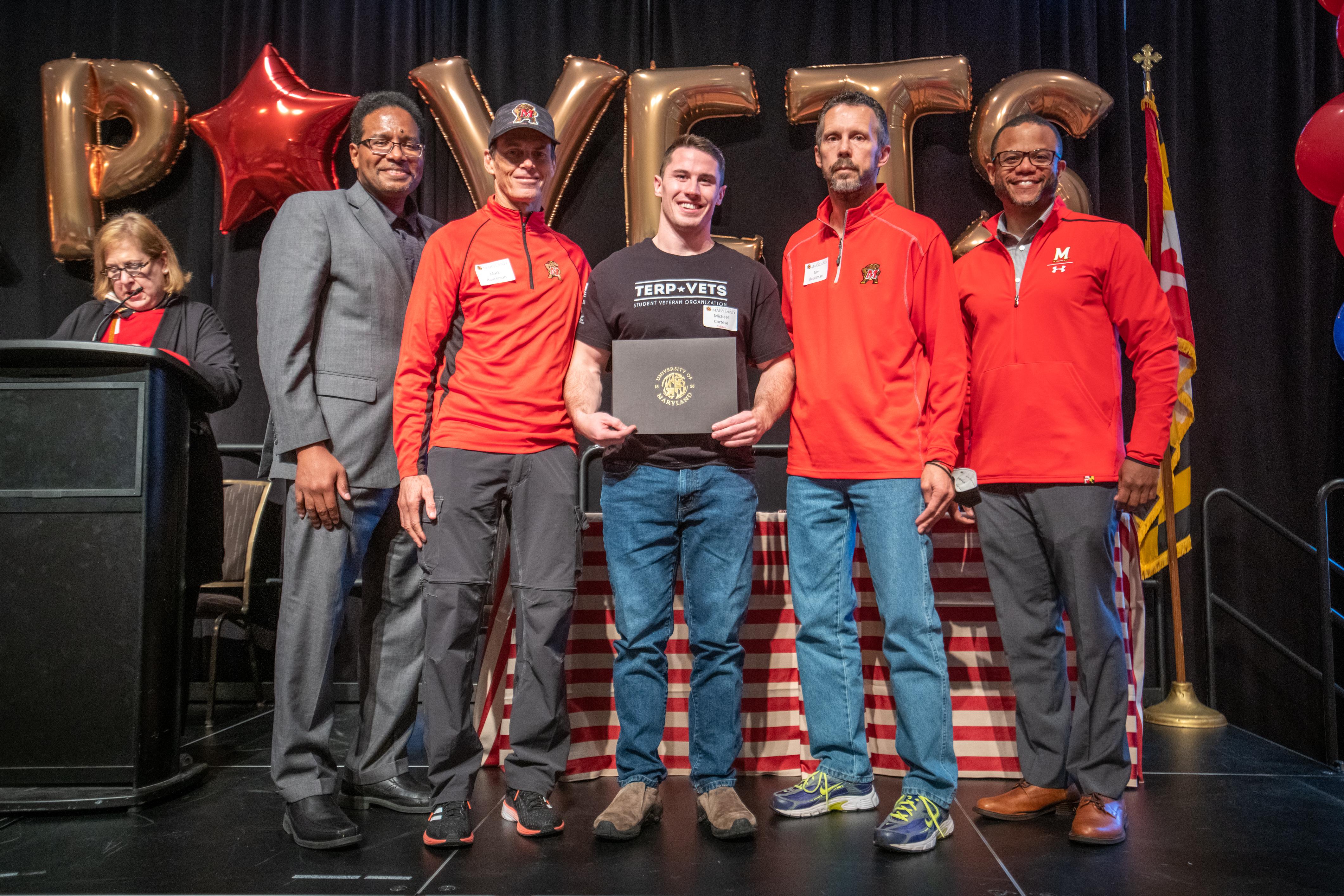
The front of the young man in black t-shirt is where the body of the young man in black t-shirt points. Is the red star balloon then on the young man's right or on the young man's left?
on the young man's right

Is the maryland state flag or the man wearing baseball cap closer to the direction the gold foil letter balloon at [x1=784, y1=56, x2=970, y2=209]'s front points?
the man wearing baseball cap

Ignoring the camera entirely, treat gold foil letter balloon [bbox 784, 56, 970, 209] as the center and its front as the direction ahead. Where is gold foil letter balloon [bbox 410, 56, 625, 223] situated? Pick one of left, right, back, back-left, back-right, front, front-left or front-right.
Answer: right

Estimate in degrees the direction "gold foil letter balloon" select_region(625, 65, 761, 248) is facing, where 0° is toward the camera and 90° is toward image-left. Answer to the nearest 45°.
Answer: approximately 0°

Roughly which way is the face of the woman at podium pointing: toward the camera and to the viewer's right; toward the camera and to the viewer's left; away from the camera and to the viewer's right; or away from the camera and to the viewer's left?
toward the camera and to the viewer's left

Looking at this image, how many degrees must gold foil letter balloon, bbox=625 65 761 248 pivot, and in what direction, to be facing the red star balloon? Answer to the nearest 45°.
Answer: approximately 90° to its right

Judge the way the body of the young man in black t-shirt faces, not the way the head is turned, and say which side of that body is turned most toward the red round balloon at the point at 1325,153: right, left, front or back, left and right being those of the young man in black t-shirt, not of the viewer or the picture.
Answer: left
